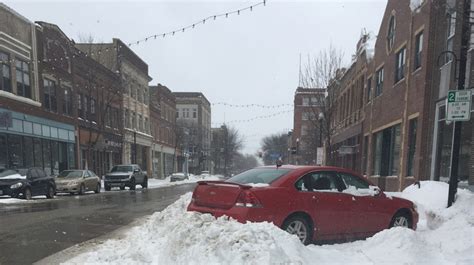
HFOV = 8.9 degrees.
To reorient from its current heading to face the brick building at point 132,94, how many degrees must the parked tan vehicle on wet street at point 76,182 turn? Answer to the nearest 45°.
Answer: approximately 135° to its right

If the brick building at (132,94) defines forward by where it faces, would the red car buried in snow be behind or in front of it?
in front

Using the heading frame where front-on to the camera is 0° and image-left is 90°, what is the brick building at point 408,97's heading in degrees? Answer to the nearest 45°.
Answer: approximately 45°

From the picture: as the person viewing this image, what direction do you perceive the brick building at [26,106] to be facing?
facing the viewer and to the right of the viewer

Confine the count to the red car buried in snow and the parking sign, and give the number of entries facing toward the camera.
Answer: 1

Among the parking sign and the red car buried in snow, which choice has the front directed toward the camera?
the parking sign

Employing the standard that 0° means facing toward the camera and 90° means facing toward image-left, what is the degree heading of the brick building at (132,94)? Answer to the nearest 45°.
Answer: approximately 315°

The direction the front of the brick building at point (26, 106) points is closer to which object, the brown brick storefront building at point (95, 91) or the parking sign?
the parking sign

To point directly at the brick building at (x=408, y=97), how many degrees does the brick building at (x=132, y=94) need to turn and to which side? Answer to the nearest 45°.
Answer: approximately 45° to its right

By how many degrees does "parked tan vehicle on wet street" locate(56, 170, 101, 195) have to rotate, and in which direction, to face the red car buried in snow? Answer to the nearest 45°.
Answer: approximately 45° to its left

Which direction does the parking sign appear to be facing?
toward the camera

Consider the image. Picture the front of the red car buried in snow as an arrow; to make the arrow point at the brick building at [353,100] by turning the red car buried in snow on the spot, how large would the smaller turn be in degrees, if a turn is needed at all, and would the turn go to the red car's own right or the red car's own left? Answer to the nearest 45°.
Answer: approximately 45° to the red car's own left

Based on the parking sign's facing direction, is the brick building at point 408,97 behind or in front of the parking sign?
behind

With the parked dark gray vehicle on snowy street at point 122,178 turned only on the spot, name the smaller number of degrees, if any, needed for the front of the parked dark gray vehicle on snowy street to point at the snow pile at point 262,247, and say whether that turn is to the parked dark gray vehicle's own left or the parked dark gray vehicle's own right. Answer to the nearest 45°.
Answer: approximately 45° to the parked dark gray vehicle's own left
